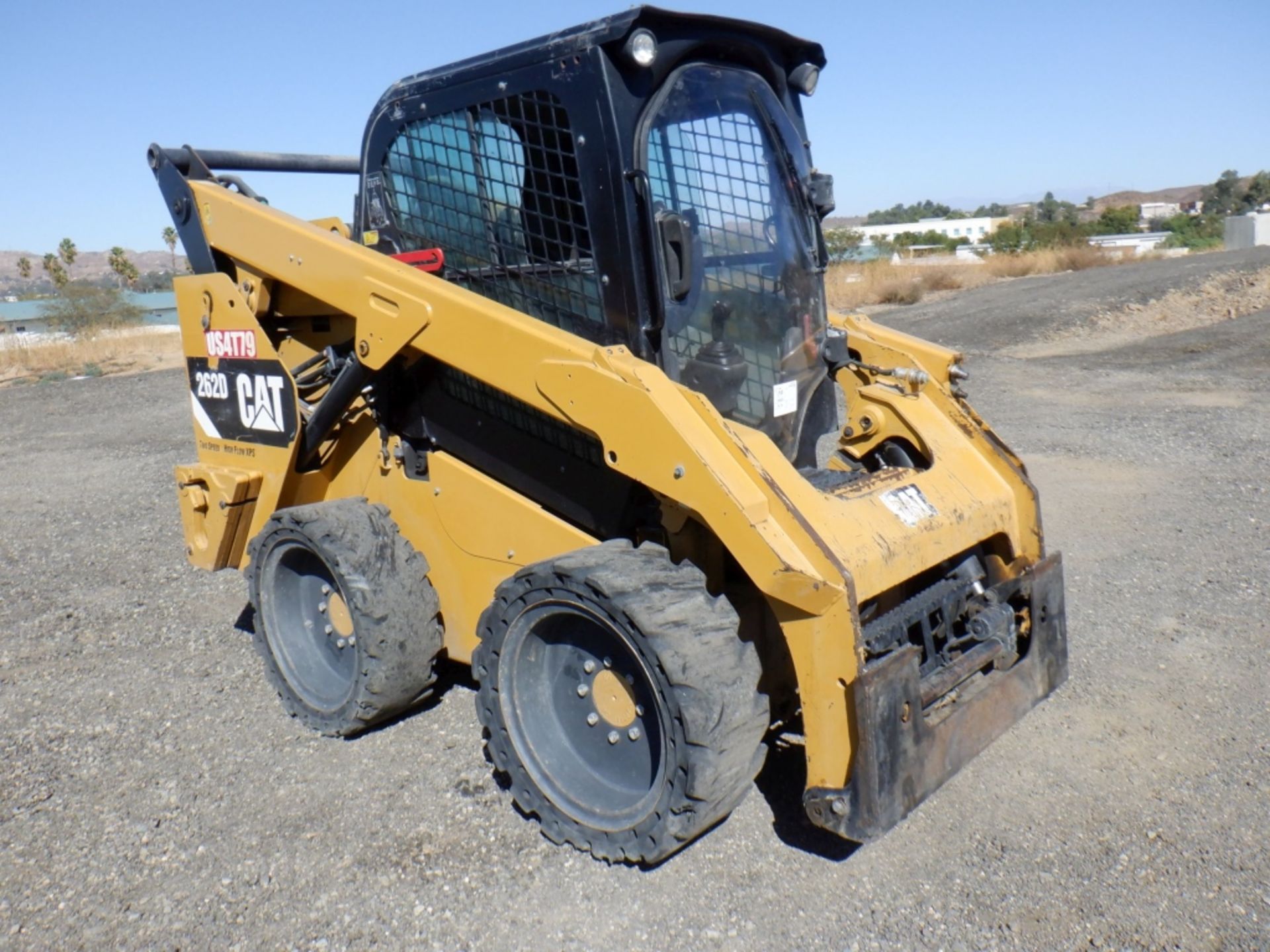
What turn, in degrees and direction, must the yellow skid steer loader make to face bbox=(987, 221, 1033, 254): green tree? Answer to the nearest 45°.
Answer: approximately 90° to its left

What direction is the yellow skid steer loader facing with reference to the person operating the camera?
facing the viewer and to the right of the viewer

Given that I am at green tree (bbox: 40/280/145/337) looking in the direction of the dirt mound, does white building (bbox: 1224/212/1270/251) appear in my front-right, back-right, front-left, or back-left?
front-left

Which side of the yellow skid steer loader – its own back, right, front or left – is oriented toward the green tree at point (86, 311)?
back

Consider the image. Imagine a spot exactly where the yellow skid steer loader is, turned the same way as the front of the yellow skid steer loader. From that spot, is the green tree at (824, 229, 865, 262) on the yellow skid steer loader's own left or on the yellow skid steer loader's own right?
on the yellow skid steer loader's own left

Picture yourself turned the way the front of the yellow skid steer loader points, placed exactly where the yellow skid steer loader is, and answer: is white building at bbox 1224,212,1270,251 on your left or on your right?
on your left

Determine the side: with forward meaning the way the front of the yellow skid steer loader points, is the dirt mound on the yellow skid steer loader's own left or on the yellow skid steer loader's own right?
on the yellow skid steer loader's own left
